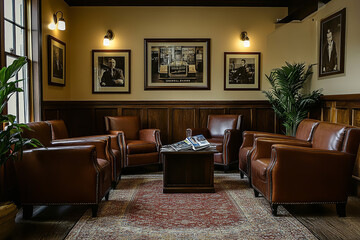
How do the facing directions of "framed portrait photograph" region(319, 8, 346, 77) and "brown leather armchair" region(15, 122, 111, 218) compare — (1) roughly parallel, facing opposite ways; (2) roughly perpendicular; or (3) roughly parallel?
roughly parallel, facing opposite ways

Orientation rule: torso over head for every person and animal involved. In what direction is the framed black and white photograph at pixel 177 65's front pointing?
toward the camera

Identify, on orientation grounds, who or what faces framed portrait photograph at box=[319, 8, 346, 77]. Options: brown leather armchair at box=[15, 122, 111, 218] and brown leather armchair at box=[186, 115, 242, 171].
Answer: brown leather armchair at box=[15, 122, 111, 218]

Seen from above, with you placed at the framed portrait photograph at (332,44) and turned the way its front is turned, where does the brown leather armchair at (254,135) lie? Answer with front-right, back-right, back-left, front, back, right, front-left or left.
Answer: front

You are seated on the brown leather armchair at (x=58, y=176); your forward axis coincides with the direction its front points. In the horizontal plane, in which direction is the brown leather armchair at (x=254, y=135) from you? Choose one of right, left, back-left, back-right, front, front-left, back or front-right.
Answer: front

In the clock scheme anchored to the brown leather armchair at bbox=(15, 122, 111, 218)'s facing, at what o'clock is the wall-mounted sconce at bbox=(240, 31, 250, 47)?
The wall-mounted sconce is roughly at 11 o'clock from the brown leather armchair.

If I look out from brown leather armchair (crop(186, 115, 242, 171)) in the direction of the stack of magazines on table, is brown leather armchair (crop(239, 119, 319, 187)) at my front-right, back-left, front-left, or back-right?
front-left

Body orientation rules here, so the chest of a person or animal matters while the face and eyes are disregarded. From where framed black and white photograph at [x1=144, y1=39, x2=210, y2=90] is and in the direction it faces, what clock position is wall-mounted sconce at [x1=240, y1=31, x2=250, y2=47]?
The wall-mounted sconce is roughly at 9 o'clock from the framed black and white photograph.

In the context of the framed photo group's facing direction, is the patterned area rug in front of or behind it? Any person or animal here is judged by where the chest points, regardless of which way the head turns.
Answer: in front

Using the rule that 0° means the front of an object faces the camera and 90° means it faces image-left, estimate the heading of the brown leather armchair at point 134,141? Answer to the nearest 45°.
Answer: approximately 315°

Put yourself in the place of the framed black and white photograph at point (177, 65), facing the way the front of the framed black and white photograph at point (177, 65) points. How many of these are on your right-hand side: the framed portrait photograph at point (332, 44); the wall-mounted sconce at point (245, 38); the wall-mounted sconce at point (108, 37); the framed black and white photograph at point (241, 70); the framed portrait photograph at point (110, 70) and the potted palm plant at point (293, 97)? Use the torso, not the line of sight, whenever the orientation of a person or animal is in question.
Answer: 2

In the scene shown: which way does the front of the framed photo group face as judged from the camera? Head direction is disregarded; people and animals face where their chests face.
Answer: facing the viewer

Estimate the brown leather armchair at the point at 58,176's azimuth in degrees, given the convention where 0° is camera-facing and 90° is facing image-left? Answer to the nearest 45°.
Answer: approximately 270°

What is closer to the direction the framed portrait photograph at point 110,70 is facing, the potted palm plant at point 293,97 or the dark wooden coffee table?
the dark wooden coffee table

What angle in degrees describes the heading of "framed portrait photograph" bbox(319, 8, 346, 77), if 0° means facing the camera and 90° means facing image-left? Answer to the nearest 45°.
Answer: approximately 45°

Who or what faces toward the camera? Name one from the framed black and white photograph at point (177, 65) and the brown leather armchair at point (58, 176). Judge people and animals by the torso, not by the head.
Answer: the framed black and white photograph

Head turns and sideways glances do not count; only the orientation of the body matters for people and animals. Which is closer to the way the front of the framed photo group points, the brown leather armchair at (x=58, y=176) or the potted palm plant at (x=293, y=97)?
the brown leather armchair
